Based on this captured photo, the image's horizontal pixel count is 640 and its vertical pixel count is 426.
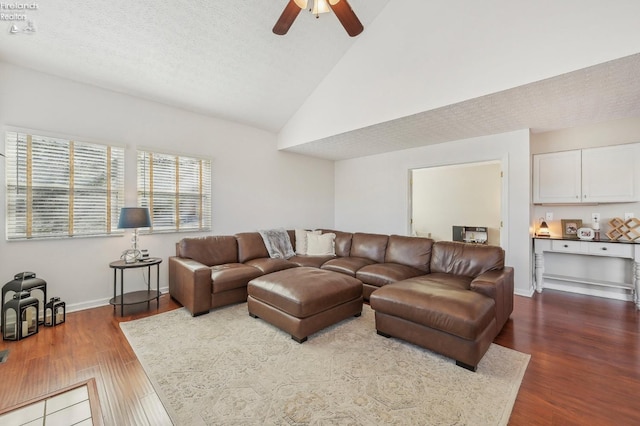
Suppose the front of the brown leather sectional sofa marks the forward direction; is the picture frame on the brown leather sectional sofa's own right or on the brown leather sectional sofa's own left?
on the brown leather sectional sofa's own left

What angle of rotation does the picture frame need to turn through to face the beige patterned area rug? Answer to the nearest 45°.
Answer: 0° — it already faces it

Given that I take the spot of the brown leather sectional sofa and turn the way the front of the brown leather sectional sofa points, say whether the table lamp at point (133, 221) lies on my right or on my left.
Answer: on my right

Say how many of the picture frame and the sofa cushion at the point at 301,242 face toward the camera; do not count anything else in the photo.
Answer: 2

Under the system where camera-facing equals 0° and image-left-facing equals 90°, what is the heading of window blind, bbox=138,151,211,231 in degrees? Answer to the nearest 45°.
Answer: approximately 315°

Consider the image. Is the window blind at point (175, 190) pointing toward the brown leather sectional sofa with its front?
yes

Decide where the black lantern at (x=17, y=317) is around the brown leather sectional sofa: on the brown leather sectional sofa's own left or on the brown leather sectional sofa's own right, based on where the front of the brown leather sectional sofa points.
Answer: on the brown leather sectional sofa's own right

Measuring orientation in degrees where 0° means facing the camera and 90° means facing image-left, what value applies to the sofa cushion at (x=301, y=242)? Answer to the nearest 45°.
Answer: approximately 0°
